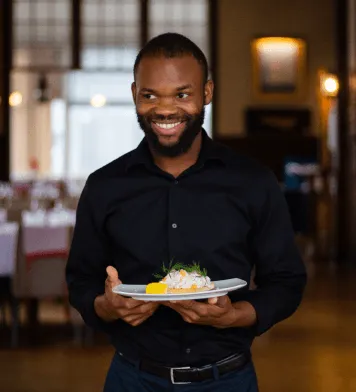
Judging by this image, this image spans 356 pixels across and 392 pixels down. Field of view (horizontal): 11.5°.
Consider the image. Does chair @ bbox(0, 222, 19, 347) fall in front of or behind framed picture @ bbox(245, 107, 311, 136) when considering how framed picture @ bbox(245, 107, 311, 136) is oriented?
in front

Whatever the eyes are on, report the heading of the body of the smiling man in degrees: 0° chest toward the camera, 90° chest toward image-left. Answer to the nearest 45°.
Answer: approximately 0°

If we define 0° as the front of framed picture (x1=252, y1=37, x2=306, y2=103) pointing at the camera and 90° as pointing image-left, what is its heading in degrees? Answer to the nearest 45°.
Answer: approximately 0°
